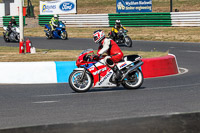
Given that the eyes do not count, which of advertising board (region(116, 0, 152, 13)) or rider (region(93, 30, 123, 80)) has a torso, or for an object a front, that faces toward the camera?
the advertising board

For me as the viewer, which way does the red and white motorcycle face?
facing to the left of the viewer

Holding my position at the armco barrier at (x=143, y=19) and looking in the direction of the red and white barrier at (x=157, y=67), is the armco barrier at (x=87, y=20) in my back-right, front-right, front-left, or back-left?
back-right

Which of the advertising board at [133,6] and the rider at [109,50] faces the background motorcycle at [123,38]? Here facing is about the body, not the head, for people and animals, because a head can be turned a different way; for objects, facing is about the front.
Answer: the advertising board

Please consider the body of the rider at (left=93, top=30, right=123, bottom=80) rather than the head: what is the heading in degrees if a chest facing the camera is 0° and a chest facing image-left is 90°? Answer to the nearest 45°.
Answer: approximately 90°

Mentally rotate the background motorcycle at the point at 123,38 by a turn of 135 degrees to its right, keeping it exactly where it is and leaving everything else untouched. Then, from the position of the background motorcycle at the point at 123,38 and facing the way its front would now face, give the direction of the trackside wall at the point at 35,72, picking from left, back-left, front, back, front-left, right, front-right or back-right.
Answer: left

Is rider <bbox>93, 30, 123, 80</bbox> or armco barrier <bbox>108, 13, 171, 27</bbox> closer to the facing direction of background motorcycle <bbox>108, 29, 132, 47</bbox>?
the rider

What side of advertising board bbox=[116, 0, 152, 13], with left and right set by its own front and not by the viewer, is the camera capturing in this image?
front

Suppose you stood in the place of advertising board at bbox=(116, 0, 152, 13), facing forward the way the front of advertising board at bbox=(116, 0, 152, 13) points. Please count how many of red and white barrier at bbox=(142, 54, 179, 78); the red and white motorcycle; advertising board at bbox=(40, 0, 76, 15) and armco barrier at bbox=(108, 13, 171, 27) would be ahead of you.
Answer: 3

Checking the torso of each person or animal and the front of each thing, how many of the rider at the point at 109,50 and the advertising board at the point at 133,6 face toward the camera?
1

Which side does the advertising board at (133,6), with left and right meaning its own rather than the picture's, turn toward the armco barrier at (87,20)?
right

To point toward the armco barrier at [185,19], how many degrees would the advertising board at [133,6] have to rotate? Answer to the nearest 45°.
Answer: approximately 45° to its left
